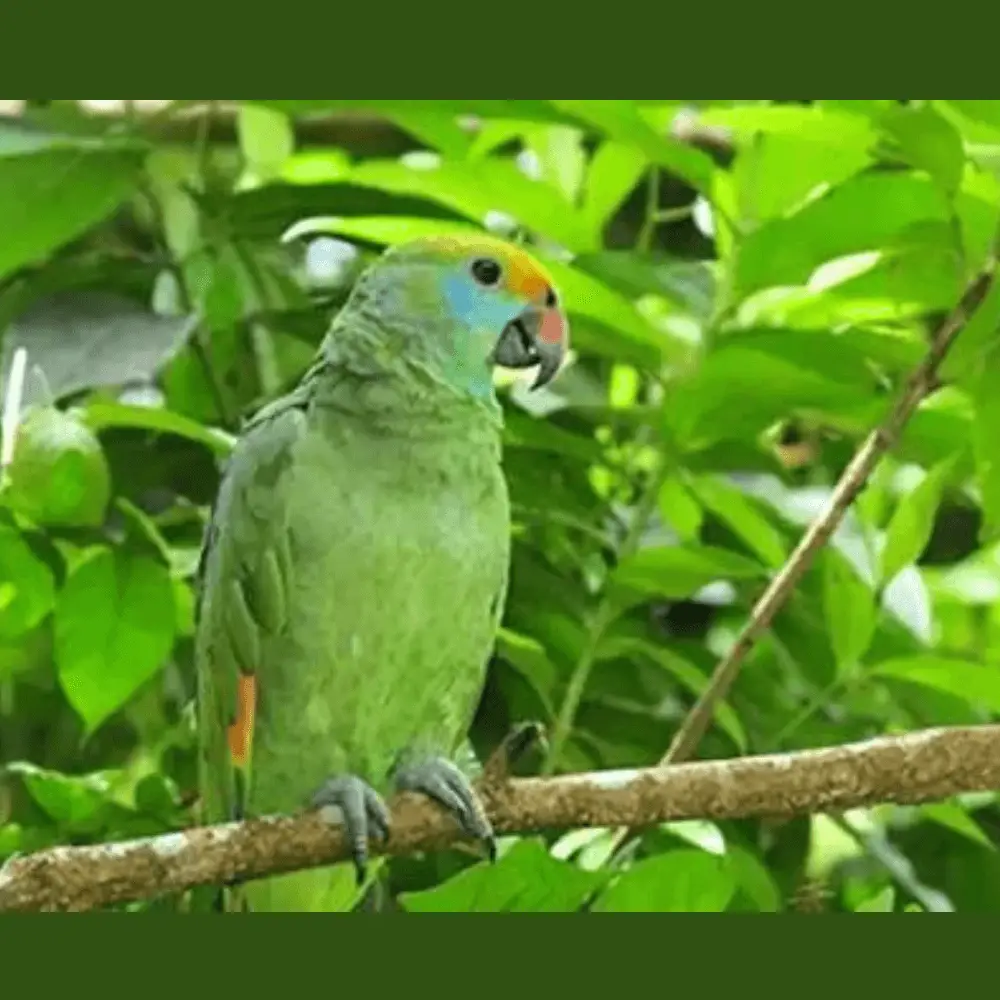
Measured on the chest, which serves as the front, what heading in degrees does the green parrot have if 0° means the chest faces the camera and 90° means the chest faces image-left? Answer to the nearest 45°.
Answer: approximately 315°
